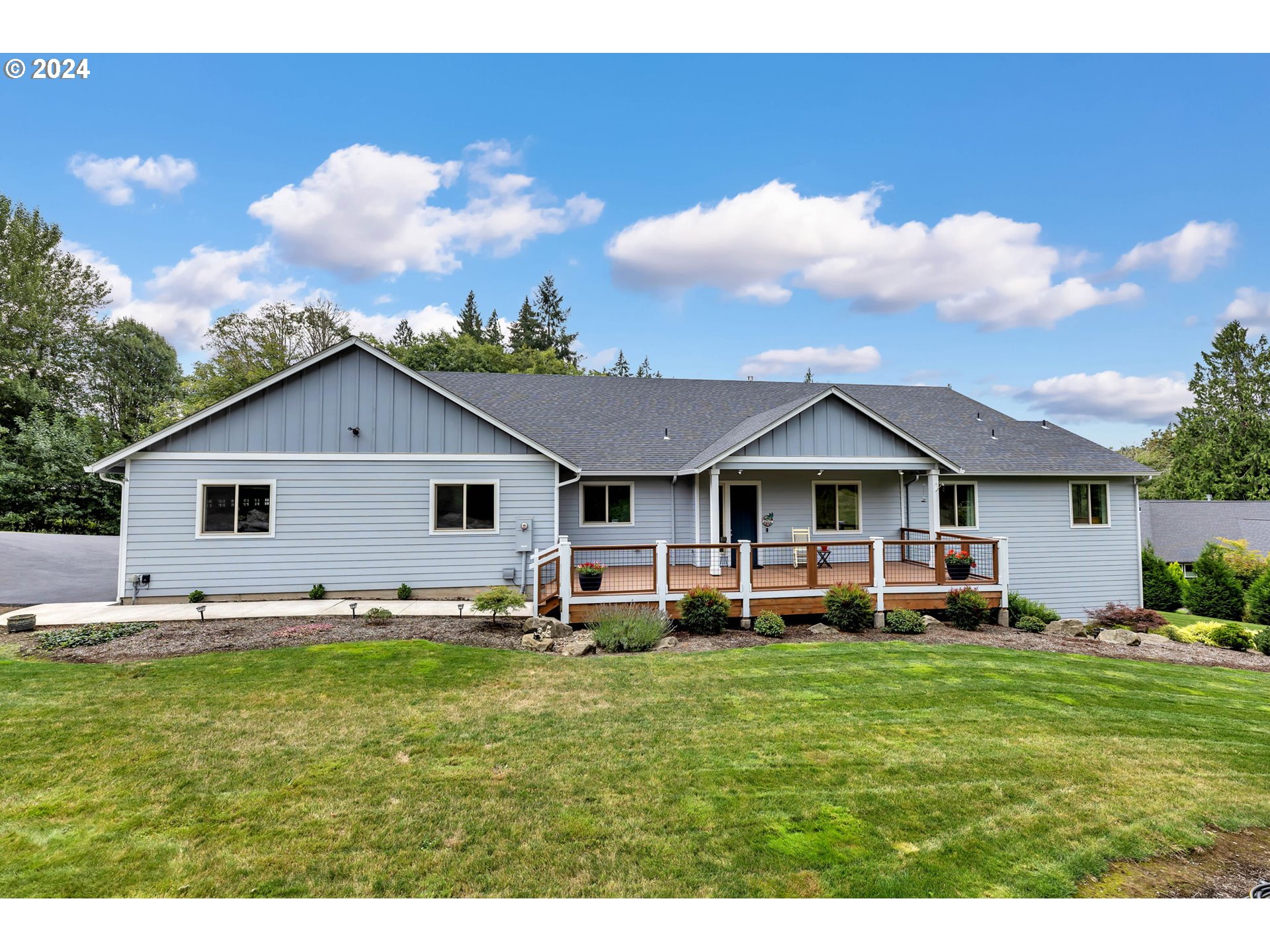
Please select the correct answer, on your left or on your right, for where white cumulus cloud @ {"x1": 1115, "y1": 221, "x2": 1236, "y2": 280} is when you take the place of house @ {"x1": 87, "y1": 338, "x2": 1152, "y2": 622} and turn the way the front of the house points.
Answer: on your left

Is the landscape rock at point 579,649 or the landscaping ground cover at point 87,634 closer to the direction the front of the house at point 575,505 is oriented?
the landscape rock

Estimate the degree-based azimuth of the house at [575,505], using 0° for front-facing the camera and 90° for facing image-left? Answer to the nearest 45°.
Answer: approximately 0°

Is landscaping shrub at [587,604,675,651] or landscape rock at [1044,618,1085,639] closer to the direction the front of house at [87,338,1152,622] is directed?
the landscaping shrub

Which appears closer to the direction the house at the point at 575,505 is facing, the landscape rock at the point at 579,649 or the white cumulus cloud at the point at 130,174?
the landscape rock

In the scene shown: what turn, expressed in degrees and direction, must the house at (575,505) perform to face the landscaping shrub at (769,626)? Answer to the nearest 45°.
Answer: approximately 45° to its left

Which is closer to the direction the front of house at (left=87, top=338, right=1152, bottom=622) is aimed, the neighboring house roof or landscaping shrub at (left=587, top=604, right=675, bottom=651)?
the landscaping shrub

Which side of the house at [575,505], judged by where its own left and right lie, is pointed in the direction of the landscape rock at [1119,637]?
left
